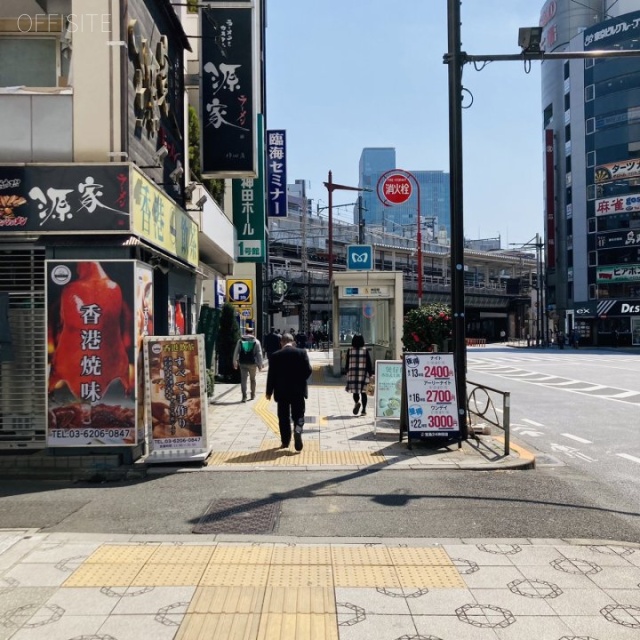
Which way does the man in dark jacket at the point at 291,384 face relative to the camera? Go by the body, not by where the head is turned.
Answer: away from the camera

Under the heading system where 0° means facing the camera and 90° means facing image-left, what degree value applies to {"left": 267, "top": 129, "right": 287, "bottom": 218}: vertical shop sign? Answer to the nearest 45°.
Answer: approximately 0°

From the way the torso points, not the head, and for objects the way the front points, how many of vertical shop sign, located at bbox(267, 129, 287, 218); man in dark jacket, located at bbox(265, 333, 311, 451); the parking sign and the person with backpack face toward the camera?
2

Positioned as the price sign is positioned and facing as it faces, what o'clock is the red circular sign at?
The red circular sign is roughly at 6 o'clock from the price sign.

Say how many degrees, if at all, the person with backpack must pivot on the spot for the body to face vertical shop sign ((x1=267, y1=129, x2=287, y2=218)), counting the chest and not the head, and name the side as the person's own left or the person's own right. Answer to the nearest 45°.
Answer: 0° — they already face it

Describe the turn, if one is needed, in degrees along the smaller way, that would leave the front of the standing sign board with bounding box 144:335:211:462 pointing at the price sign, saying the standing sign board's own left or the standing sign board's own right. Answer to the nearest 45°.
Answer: approximately 90° to the standing sign board's own left

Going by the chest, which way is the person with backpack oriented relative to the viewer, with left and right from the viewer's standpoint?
facing away from the viewer

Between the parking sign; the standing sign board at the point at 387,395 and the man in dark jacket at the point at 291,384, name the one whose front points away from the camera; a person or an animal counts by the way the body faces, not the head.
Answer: the man in dark jacket
